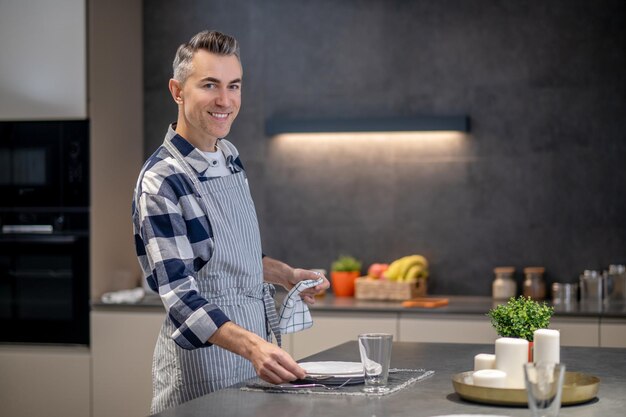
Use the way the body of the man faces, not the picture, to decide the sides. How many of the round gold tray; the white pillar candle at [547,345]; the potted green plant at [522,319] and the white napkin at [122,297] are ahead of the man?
3

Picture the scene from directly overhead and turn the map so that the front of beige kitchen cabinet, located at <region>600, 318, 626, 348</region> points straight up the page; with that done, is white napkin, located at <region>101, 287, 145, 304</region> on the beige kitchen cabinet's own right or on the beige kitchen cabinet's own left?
on the beige kitchen cabinet's own right

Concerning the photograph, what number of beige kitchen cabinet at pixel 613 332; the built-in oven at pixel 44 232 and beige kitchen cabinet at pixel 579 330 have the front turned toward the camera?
3

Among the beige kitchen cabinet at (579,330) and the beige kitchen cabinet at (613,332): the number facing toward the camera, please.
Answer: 2

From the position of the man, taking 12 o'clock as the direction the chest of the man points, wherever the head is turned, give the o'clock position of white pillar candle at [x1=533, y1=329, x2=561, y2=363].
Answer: The white pillar candle is roughly at 12 o'clock from the man.

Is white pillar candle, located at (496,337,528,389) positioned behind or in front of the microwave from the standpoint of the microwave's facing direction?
in front

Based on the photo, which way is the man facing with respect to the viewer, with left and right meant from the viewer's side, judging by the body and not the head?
facing the viewer and to the right of the viewer

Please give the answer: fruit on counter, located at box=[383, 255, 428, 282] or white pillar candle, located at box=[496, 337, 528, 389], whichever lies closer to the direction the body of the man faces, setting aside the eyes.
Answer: the white pillar candle

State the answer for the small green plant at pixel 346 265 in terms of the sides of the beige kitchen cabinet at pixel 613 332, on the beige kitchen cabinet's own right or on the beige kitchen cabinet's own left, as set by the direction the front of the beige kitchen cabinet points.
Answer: on the beige kitchen cabinet's own right

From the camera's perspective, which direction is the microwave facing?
toward the camera

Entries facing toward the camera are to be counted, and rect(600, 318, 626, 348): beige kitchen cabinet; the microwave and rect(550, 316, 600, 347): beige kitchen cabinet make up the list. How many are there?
3

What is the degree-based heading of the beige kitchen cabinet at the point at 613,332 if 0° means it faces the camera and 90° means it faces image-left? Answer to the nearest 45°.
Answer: approximately 0°

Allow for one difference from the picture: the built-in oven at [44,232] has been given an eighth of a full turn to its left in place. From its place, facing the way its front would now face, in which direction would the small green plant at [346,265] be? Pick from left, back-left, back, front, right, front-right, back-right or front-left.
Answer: front-left

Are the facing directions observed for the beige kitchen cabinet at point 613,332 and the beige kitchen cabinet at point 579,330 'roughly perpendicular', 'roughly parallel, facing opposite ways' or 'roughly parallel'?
roughly parallel
